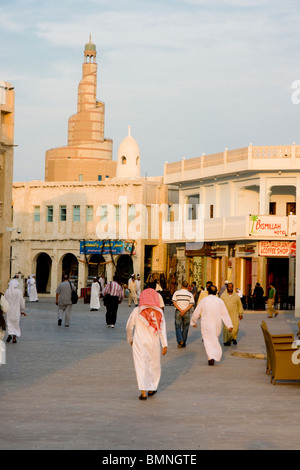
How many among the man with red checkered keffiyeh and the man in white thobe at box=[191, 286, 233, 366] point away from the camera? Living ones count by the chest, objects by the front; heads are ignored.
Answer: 2

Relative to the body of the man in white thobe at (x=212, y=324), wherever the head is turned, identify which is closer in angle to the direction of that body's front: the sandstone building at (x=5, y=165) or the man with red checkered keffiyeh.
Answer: the sandstone building

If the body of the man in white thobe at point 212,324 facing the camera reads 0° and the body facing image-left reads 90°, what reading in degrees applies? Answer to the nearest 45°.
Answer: approximately 180°

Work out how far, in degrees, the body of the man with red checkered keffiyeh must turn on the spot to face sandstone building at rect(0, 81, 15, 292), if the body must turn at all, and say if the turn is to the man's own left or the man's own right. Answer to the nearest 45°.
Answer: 0° — they already face it

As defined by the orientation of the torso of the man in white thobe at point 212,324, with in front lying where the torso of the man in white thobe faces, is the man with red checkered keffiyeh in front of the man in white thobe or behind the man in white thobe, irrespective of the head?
behind

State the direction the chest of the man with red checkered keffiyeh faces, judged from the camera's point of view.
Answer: away from the camera

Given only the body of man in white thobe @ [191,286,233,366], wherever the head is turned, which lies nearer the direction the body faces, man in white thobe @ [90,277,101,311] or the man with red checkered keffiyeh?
the man in white thobe
